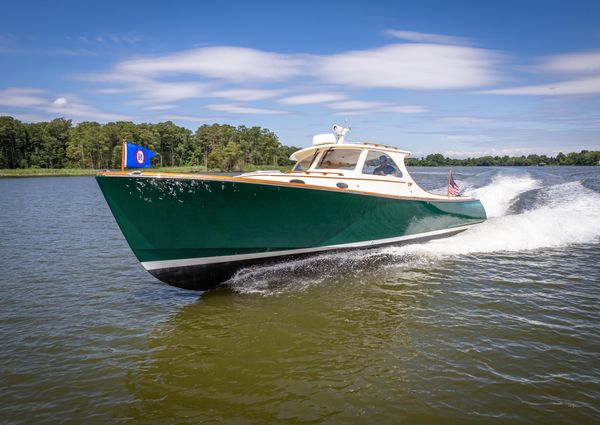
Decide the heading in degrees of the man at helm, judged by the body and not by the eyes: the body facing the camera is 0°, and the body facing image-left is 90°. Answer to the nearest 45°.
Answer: approximately 45°
